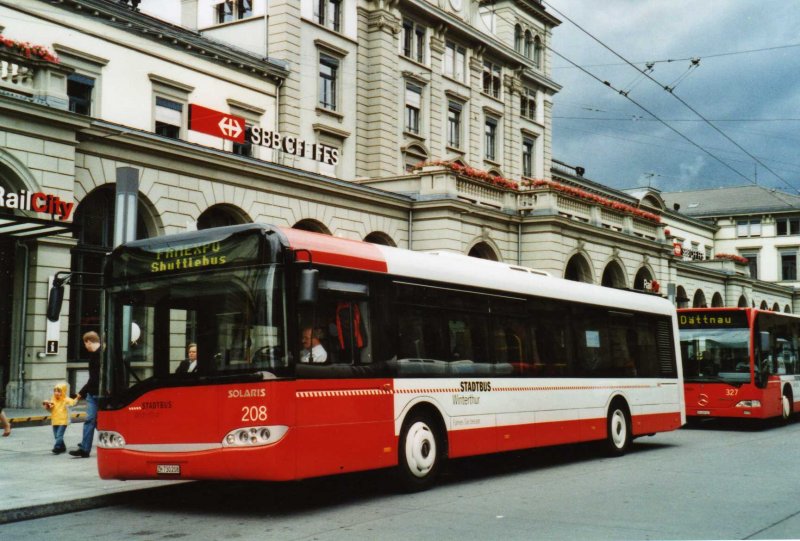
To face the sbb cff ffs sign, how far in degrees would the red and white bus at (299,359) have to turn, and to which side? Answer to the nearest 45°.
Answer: approximately 135° to its right

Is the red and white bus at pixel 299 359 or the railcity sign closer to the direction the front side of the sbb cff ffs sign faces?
the red and white bus

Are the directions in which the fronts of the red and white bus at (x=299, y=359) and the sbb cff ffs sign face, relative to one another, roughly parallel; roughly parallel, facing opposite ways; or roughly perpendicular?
roughly perpendicular

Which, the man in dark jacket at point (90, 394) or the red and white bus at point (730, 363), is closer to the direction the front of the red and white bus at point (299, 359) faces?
the man in dark jacket

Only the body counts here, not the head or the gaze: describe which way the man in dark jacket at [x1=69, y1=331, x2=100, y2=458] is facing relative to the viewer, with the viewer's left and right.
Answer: facing to the left of the viewer

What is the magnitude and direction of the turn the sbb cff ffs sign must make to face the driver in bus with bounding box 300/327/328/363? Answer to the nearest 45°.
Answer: approximately 45° to its right

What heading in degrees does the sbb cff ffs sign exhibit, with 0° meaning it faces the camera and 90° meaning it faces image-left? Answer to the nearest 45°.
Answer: approximately 315°

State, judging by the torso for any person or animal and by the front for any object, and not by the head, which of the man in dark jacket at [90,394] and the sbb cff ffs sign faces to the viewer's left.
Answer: the man in dark jacket

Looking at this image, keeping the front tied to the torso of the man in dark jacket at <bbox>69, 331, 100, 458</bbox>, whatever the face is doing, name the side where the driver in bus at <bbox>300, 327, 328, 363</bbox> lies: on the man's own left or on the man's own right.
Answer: on the man's own left

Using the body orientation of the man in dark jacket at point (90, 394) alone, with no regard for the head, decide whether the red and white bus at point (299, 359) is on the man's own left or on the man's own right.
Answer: on the man's own left

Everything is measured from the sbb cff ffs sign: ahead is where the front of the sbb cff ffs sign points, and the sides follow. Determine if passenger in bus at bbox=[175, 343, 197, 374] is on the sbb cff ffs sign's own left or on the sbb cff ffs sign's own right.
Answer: on the sbb cff ffs sign's own right
